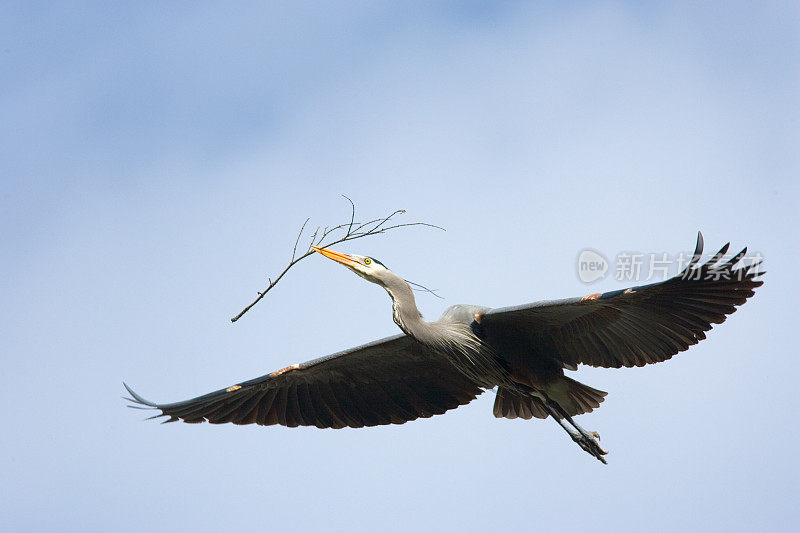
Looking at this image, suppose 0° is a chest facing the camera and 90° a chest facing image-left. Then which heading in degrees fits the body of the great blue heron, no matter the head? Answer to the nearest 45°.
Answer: approximately 45°
